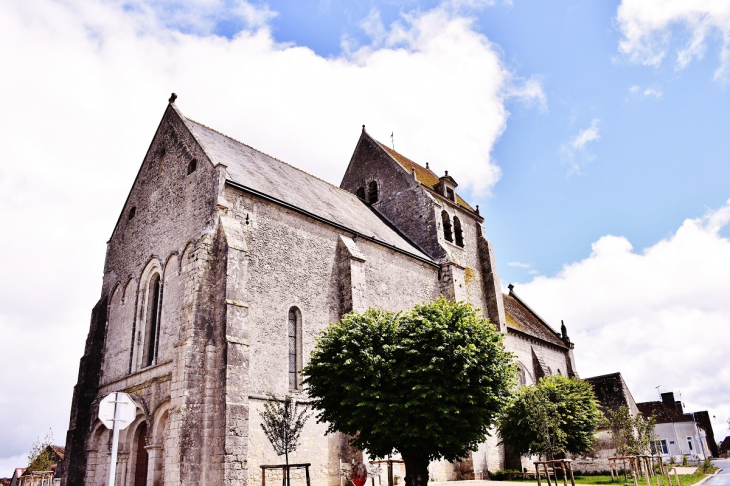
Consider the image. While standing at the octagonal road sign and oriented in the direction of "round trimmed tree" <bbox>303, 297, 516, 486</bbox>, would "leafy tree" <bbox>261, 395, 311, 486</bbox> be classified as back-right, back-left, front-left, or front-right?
front-left

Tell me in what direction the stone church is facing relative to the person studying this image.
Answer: facing the viewer and to the left of the viewer

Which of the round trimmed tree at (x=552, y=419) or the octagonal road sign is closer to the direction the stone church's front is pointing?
the octagonal road sign

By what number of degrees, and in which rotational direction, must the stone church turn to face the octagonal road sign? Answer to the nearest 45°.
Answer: approximately 45° to its left

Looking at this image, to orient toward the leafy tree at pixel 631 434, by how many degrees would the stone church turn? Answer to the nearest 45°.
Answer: approximately 135° to its left
